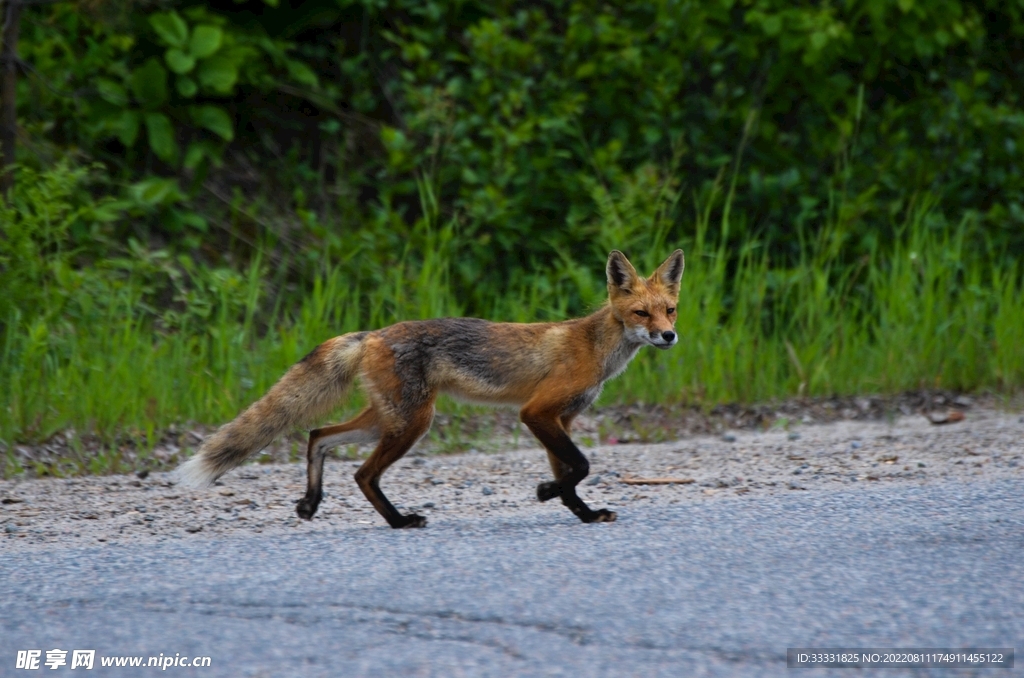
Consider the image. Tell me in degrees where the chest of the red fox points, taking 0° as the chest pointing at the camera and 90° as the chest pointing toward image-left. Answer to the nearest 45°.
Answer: approximately 270°
